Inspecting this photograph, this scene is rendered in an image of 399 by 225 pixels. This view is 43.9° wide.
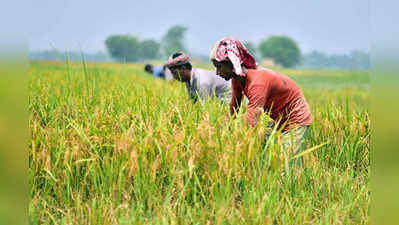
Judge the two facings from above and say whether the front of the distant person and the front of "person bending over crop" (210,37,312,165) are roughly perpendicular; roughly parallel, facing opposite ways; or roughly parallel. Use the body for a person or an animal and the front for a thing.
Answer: roughly parallel

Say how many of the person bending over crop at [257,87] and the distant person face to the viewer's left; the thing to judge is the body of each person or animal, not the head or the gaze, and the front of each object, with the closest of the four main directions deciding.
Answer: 2

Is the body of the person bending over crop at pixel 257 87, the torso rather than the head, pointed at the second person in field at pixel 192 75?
no

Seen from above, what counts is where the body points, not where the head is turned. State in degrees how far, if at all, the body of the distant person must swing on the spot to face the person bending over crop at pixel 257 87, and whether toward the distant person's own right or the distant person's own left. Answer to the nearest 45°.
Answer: approximately 90° to the distant person's own left

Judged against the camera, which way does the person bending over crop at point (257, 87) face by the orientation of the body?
to the viewer's left

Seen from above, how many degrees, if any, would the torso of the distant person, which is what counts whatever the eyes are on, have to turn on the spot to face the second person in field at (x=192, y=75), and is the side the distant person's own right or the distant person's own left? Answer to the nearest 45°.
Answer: approximately 90° to the distant person's own left

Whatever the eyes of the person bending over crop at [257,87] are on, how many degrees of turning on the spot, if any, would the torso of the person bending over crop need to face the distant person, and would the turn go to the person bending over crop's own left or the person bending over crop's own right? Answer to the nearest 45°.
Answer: approximately 90° to the person bending over crop's own right

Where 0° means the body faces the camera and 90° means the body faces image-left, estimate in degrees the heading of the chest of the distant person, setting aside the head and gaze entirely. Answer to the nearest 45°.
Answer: approximately 90°
